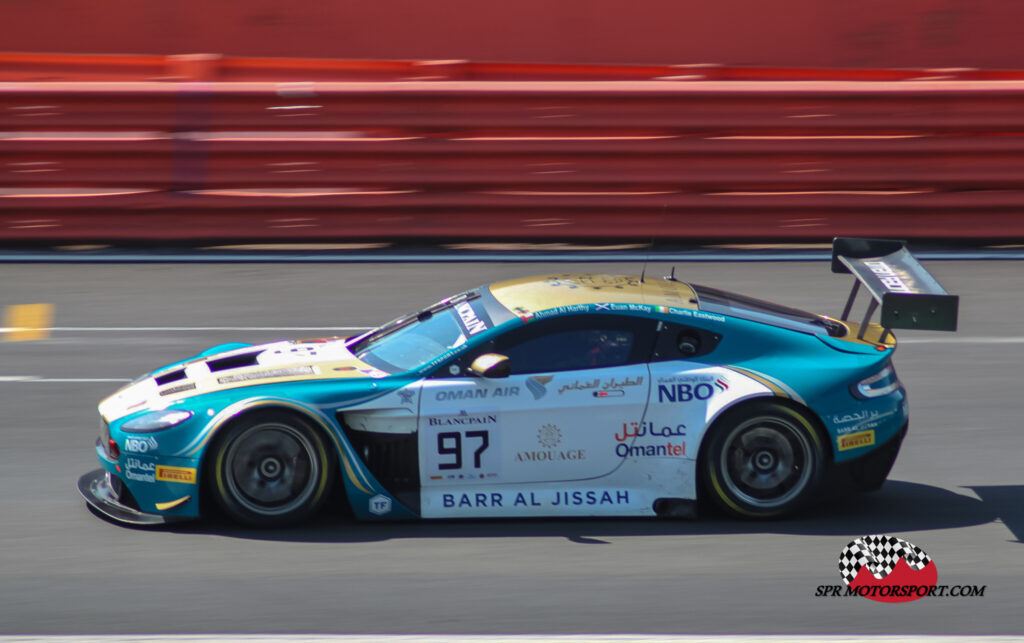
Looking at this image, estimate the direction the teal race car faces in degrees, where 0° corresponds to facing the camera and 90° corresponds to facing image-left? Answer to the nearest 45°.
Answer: approximately 90°
